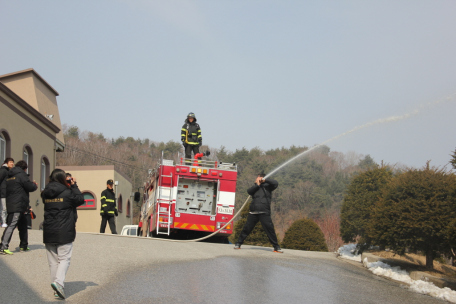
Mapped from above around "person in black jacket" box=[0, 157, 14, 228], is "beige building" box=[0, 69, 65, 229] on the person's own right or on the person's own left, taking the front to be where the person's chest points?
on the person's own left

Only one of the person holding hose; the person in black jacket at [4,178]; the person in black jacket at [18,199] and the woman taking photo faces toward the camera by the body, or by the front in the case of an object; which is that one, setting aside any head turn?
the person holding hose

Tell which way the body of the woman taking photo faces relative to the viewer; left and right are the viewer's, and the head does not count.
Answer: facing away from the viewer and to the right of the viewer

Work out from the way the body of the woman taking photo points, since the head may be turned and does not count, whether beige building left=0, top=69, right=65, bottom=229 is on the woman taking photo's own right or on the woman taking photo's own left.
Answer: on the woman taking photo's own left

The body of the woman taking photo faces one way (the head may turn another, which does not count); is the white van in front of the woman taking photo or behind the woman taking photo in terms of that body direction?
in front

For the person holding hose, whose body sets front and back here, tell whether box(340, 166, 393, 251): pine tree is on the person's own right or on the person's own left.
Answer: on the person's own left

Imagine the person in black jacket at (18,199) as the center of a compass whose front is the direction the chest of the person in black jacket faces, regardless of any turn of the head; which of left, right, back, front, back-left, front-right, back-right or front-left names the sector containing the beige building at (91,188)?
front-left

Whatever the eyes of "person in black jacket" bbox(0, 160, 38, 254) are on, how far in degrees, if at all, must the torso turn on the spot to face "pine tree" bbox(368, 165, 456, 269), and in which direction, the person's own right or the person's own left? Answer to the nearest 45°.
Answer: approximately 45° to the person's own right

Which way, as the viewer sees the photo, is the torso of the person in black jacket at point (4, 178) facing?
to the viewer's right

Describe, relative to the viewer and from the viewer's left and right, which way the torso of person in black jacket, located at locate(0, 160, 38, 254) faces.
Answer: facing away from the viewer and to the right of the viewer
